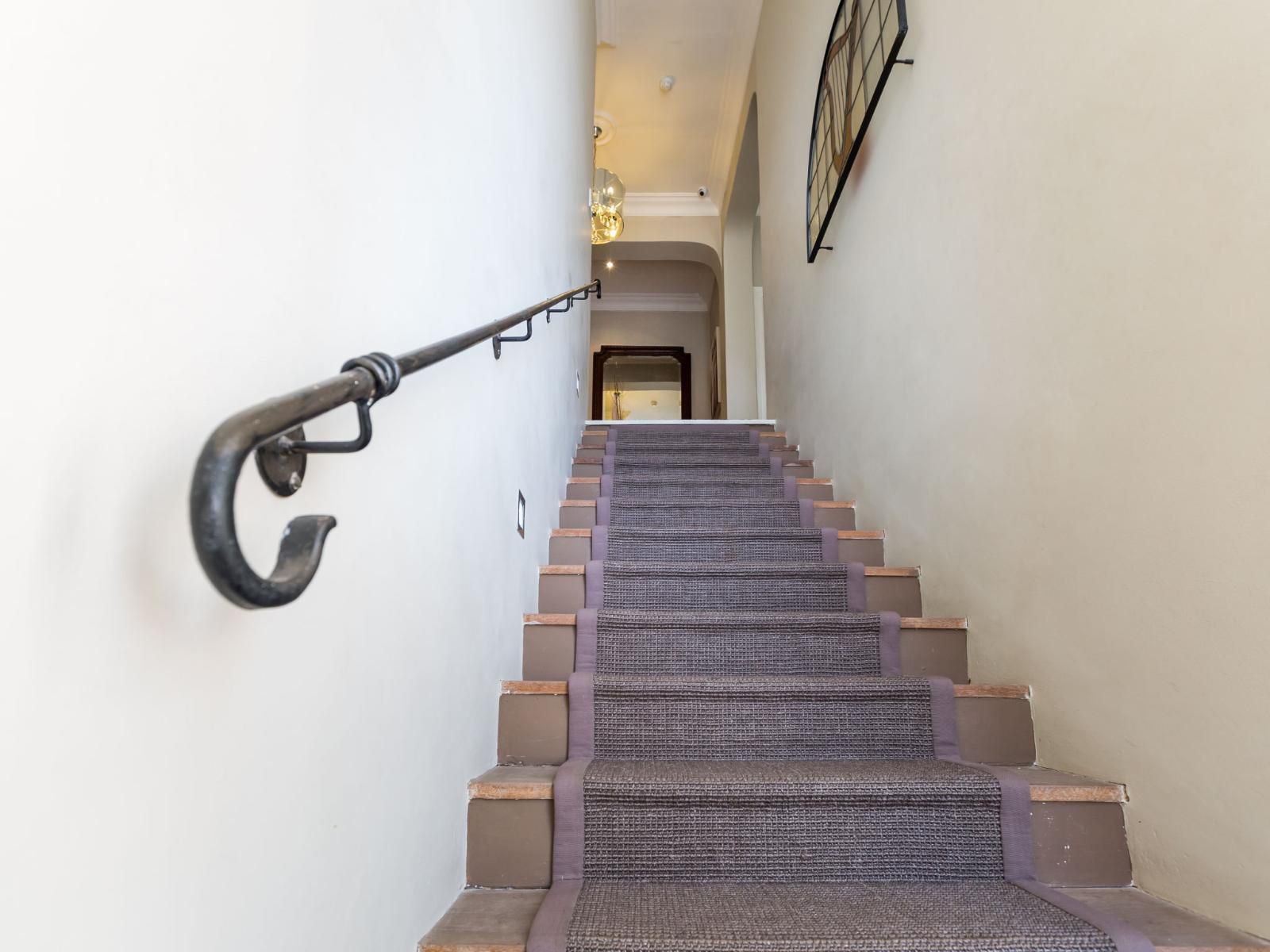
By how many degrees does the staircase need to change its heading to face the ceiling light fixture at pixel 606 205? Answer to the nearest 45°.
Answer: approximately 180°

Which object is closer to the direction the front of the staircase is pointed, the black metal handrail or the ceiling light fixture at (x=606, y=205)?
the black metal handrail

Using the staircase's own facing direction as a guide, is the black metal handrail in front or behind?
in front

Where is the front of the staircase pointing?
toward the camera

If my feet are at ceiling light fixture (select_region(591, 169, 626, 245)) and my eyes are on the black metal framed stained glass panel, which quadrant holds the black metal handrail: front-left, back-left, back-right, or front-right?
front-right

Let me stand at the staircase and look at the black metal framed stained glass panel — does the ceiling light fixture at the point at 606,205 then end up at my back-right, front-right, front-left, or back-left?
front-left
